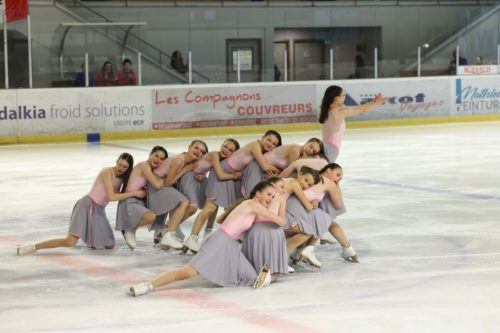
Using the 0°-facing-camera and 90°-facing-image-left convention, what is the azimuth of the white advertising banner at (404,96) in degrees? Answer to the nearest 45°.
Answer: approximately 0°

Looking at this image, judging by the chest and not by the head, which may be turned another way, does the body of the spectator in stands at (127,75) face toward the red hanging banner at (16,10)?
no

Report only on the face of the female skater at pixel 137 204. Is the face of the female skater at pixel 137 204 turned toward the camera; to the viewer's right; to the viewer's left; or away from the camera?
toward the camera

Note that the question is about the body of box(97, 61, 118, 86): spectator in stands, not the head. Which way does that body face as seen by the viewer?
toward the camera

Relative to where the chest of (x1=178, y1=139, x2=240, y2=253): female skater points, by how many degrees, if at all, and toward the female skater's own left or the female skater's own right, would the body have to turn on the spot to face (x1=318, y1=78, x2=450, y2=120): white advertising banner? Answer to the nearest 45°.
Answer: approximately 90° to the female skater's own left

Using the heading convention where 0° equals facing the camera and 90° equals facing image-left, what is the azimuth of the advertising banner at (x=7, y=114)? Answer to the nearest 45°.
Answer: approximately 0°

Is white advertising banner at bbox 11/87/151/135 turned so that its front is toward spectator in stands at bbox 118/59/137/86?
no
